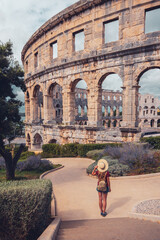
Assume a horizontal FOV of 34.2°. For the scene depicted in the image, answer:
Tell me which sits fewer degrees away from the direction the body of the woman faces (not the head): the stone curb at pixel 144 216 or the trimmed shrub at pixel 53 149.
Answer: the trimmed shrub

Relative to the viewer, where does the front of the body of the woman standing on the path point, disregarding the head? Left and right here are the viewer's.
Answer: facing away from the viewer

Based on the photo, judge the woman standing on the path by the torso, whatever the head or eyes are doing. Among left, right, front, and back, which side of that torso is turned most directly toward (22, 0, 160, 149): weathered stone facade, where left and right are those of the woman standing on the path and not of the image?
front

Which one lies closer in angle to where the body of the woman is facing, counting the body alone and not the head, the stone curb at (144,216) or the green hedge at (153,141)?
the green hedge

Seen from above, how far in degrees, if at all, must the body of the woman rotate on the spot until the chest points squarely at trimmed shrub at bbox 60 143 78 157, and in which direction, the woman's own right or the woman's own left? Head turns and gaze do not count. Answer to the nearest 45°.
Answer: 0° — they already face it

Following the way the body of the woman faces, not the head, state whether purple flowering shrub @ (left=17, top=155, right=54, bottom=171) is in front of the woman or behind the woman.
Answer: in front

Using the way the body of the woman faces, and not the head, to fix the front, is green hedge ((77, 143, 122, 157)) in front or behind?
in front

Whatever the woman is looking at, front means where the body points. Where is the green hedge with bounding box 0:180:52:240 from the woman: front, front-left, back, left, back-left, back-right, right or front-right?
back-left

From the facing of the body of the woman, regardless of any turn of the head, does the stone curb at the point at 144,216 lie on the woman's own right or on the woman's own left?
on the woman's own right
